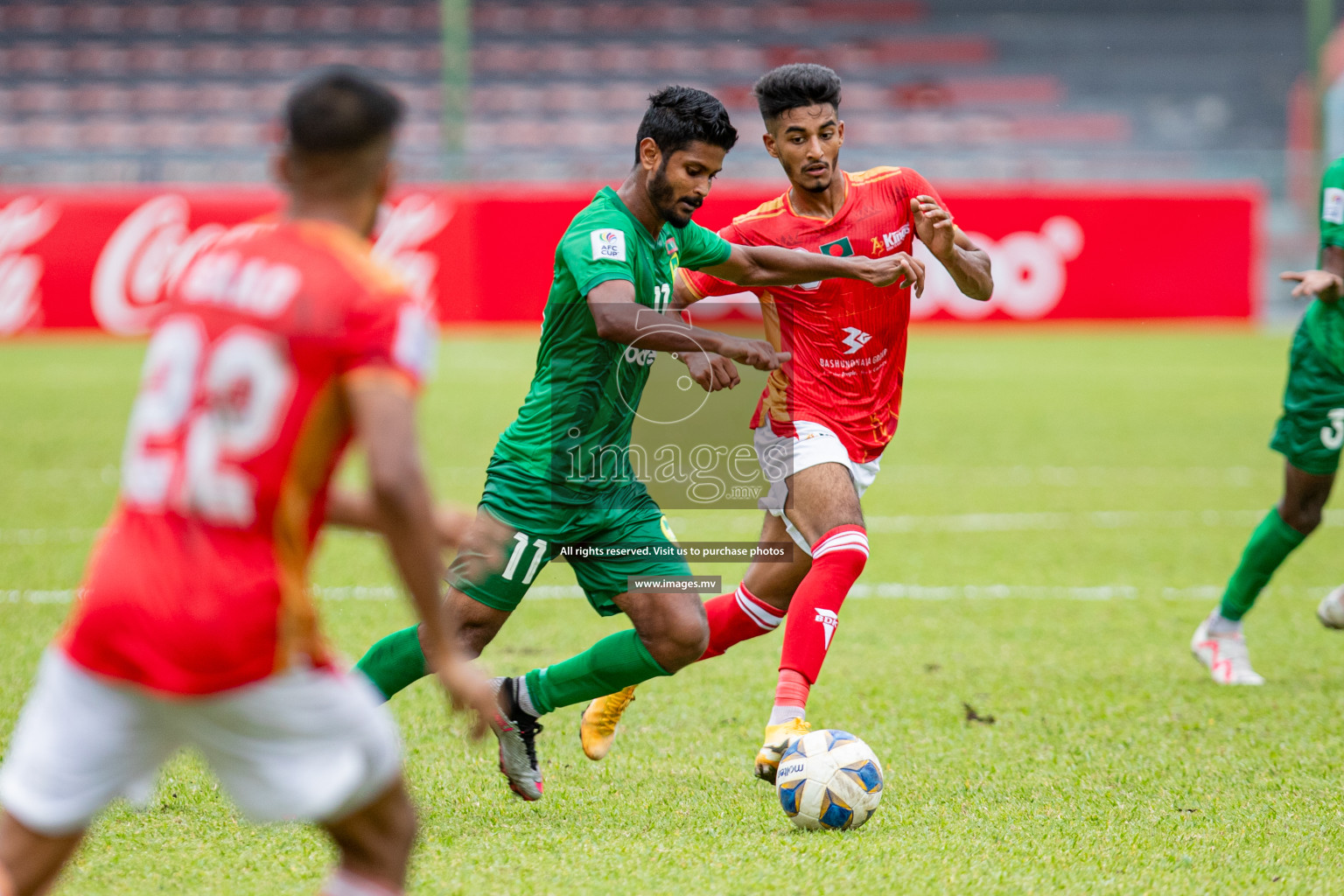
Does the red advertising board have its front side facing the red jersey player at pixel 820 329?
yes

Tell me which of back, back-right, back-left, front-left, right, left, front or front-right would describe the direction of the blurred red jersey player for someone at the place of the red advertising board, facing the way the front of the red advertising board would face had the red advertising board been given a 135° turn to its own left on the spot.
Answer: back-right

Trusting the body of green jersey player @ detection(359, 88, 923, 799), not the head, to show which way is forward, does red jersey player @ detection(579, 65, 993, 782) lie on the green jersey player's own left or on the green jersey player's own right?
on the green jersey player's own left

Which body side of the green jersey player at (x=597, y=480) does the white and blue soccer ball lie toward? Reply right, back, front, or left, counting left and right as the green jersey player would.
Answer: front

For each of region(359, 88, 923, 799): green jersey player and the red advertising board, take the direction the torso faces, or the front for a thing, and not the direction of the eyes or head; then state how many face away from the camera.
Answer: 0

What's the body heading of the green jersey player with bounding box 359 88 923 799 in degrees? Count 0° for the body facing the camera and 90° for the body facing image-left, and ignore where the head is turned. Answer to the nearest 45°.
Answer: approximately 315°

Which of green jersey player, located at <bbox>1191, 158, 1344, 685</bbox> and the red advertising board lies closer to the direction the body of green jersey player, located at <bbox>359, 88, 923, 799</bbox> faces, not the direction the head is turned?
the green jersey player

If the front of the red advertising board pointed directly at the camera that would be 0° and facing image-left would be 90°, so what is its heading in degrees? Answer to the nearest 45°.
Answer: approximately 0°

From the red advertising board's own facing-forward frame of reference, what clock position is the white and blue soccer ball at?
The white and blue soccer ball is roughly at 12 o'clock from the red advertising board.

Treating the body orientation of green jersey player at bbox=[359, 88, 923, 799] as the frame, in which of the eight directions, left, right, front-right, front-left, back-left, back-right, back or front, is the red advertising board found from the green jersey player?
back-left

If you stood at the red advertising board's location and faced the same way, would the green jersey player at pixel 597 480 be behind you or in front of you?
in front
